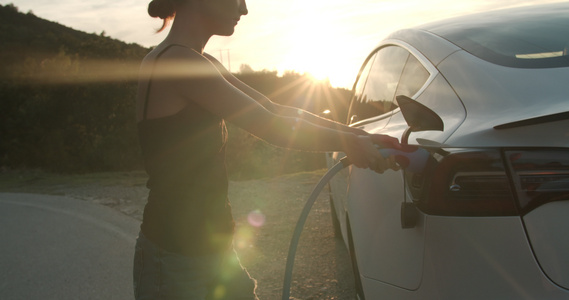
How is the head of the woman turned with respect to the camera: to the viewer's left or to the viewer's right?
to the viewer's right

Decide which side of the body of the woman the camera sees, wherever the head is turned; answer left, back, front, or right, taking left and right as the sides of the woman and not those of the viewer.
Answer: right

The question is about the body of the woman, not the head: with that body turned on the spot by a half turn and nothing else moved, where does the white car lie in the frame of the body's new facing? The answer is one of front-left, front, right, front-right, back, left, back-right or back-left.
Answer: back
